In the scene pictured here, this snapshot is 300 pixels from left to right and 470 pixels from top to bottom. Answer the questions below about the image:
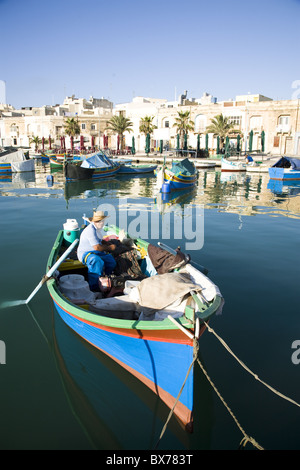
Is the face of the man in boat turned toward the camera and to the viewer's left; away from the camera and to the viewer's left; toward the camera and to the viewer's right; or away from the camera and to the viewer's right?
toward the camera and to the viewer's right

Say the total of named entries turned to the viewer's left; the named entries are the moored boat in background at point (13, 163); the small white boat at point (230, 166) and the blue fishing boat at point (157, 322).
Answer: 1

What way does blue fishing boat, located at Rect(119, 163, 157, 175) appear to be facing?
to the viewer's right

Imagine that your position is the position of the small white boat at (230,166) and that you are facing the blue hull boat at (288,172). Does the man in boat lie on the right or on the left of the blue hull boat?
right

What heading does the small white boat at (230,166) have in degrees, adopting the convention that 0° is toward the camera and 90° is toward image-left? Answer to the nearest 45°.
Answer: approximately 90°

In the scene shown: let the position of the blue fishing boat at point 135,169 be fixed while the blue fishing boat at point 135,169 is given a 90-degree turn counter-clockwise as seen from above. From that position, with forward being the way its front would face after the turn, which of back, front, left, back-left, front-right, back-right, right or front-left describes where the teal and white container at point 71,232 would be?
back

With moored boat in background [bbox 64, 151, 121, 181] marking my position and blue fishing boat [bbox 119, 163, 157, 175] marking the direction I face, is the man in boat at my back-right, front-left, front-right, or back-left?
back-right

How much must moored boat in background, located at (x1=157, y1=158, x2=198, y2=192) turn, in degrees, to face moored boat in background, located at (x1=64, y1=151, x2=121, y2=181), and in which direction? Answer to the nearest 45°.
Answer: approximately 90° to its right

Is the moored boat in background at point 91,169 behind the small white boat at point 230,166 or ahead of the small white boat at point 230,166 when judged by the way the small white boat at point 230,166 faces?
ahead

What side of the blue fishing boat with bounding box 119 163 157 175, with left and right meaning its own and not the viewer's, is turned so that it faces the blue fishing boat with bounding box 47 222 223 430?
right
